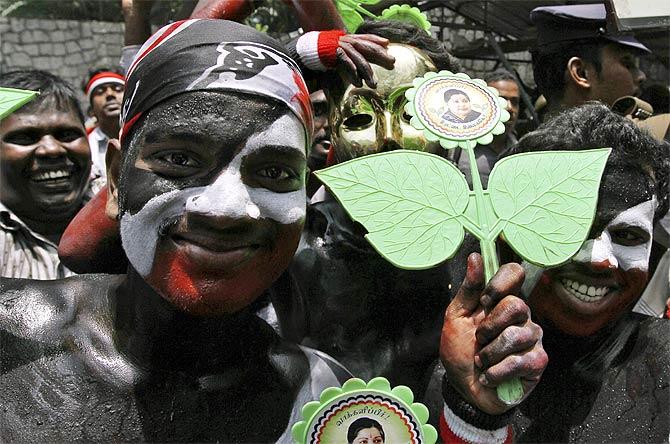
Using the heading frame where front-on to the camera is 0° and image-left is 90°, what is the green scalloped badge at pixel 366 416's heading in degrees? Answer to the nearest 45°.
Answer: approximately 0°

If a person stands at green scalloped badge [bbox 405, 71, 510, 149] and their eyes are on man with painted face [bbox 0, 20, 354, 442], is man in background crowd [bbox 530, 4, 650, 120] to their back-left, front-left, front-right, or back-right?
back-right

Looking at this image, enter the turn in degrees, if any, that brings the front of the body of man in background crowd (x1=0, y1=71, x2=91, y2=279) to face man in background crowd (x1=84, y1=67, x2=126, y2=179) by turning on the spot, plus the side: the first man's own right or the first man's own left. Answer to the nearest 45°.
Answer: approximately 180°
